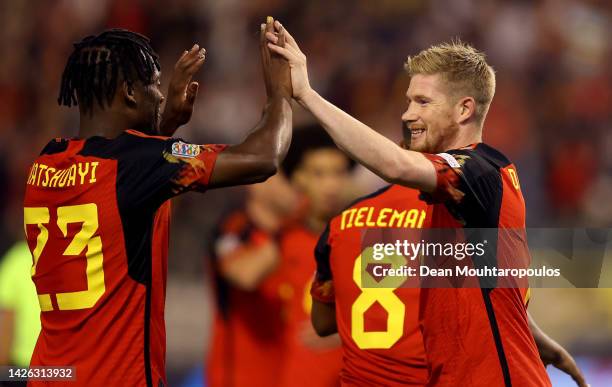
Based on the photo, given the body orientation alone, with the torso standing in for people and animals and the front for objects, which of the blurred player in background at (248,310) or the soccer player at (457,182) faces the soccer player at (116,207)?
the soccer player at (457,182)

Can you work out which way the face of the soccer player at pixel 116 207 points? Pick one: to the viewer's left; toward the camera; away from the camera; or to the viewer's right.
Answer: to the viewer's right

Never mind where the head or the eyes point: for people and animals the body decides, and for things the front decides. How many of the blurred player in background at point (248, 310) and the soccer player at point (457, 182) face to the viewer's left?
1

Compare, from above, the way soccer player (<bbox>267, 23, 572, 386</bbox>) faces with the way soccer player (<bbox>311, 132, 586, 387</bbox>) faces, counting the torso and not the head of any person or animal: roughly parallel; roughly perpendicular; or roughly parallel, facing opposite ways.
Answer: roughly perpendicular

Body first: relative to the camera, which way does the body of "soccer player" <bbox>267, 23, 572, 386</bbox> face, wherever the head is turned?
to the viewer's left

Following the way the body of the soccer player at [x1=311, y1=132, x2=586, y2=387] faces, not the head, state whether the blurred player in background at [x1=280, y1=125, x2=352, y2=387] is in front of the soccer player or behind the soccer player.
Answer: in front

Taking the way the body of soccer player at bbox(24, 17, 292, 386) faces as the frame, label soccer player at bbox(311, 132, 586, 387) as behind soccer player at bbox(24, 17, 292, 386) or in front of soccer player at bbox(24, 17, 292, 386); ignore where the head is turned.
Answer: in front

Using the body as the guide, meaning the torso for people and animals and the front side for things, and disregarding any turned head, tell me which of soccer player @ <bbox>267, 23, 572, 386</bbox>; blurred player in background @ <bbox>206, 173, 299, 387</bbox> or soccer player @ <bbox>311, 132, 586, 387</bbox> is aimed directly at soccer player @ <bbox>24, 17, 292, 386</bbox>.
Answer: soccer player @ <bbox>267, 23, 572, 386</bbox>

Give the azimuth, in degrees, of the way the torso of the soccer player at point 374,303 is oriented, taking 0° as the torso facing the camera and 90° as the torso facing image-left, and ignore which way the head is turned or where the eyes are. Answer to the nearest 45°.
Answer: approximately 180°
